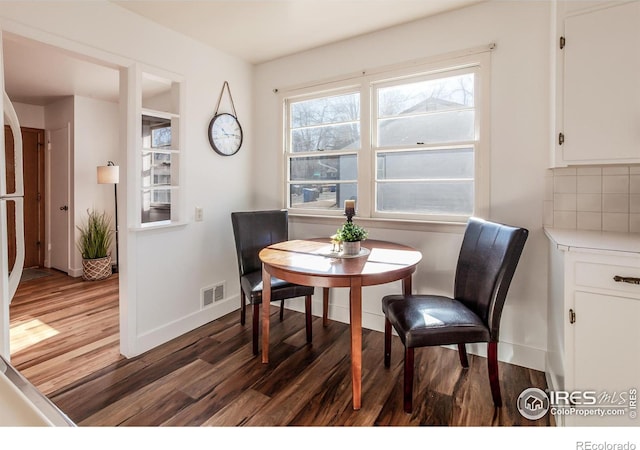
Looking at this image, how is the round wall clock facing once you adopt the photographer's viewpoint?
facing the viewer and to the right of the viewer

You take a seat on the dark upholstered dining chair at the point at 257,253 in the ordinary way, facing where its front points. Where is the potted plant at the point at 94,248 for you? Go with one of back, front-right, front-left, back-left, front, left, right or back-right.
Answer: back

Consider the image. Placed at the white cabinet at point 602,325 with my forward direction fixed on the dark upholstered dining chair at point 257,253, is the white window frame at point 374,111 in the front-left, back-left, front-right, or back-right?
front-right

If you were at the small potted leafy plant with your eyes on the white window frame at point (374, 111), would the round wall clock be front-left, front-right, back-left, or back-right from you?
front-left

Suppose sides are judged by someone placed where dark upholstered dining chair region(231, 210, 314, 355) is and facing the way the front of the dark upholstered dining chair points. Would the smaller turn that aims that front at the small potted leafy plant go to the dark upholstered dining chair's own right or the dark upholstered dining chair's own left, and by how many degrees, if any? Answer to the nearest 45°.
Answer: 0° — it already faces it

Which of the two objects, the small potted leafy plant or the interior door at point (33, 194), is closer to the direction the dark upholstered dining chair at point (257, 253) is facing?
the small potted leafy plant

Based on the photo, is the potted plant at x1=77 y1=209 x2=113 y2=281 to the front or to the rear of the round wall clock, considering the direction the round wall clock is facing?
to the rear

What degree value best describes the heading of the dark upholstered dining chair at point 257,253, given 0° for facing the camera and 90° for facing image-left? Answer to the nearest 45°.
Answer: approximately 315°
